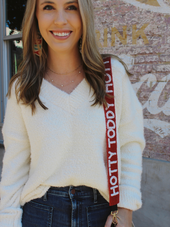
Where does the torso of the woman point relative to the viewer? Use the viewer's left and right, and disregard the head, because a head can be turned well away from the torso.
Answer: facing the viewer
